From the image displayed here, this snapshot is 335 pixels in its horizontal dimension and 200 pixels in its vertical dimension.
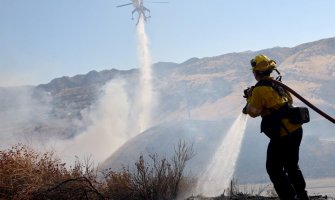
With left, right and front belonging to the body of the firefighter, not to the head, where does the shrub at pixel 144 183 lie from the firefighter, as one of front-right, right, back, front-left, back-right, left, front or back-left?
front

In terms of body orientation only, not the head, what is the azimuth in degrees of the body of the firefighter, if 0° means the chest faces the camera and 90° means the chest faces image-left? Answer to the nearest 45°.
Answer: approximately 135°
